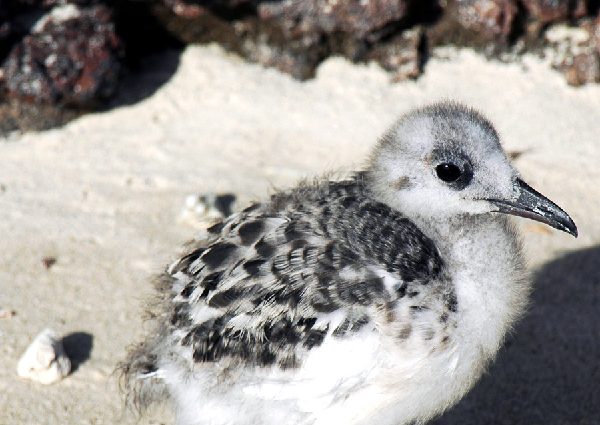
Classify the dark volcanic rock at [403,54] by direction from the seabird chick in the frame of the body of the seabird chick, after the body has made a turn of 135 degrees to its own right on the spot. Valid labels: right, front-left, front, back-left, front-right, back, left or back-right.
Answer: back-right

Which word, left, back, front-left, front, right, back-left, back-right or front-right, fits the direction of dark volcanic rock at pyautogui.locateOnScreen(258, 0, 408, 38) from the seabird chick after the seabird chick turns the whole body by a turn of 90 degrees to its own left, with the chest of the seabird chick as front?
front

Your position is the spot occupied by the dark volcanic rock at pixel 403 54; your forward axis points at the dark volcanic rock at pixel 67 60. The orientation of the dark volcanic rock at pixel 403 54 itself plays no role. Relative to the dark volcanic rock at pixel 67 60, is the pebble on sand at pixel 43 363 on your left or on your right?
left

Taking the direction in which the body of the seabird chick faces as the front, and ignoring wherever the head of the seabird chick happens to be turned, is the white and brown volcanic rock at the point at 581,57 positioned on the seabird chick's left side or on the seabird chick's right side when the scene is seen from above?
on the seabird chick's left side

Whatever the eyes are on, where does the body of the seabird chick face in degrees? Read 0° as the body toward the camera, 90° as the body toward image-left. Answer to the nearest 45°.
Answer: approximately 270°

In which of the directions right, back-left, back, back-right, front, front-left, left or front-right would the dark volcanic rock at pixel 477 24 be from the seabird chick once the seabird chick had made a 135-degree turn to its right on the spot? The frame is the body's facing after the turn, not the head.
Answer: back-right

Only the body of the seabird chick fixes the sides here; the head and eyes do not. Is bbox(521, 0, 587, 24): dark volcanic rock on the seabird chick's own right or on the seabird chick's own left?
on the seabird chick's own left

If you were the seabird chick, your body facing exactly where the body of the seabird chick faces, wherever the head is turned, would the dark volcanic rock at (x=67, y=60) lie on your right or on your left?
on your left
